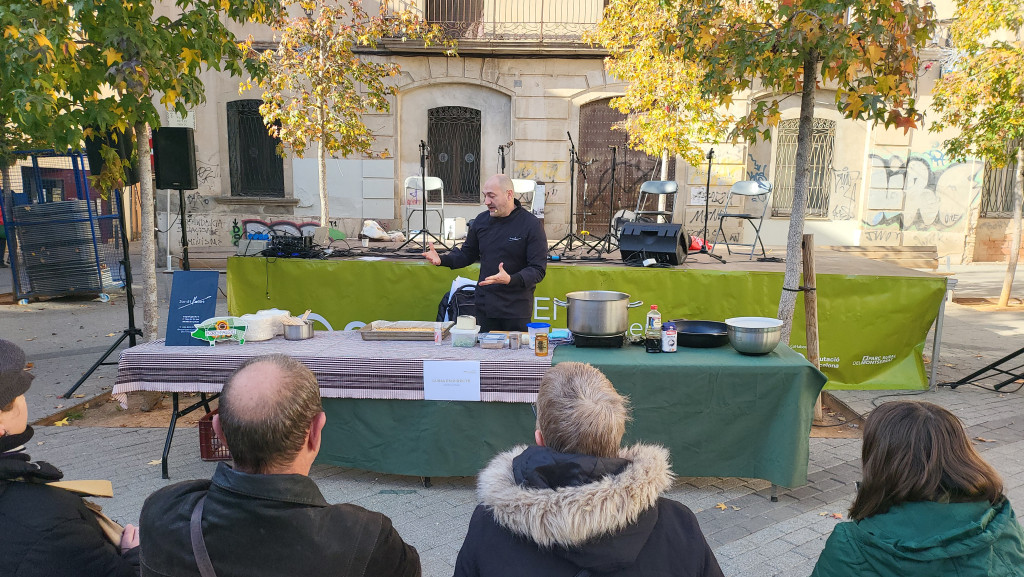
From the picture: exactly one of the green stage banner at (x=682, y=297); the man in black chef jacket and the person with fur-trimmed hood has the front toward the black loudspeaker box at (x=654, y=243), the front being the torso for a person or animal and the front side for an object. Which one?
the person with fur-trimmed hood

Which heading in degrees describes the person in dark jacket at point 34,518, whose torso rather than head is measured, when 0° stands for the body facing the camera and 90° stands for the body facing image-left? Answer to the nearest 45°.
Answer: approximately 225°

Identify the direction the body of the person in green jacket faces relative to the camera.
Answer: away from the camera

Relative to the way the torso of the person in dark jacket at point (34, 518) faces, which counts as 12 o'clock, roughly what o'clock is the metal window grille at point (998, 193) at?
The metal window grille is roughly at 1 o'clock from the person in dark jacket.

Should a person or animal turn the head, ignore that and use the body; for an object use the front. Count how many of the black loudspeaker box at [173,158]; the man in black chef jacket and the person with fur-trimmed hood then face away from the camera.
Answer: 1

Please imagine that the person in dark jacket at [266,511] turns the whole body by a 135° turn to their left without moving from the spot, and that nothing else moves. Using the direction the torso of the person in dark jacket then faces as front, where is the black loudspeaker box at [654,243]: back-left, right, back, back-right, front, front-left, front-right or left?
back

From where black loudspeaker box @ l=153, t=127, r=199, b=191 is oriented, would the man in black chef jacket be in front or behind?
in front

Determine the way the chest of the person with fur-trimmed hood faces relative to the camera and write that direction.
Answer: away from the camera

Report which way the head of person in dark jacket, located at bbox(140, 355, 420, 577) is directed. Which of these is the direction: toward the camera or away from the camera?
away from the camera

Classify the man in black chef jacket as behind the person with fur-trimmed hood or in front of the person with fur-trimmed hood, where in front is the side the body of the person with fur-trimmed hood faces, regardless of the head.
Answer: in front

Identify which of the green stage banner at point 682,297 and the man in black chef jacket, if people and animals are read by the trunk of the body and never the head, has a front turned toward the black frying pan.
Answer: the green stage banner

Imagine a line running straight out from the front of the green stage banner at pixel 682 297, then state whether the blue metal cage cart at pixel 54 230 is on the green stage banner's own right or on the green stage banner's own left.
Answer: on the green stage banner's own right

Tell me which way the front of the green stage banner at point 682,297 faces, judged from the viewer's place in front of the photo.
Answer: facing the viewer

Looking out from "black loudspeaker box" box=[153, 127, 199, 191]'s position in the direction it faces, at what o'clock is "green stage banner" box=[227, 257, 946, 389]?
The green stage banner is roughly at 10 o'clock from the black loudspeaker box.
